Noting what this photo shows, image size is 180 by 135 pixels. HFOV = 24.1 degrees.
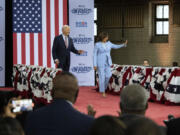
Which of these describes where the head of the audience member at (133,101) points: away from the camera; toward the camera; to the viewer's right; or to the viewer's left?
away from the camera

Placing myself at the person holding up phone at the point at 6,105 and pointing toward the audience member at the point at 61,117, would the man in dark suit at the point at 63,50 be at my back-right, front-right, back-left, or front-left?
back-left

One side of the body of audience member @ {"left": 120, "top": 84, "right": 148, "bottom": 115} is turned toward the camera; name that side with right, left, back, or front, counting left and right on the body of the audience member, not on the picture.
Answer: back

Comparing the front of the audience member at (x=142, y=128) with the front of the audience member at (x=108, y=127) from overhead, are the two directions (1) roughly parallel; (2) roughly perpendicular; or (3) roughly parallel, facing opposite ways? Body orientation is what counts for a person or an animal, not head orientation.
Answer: roughly parallel

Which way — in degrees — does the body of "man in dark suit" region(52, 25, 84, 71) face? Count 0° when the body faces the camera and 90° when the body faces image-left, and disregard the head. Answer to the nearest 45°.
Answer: approximately 315°

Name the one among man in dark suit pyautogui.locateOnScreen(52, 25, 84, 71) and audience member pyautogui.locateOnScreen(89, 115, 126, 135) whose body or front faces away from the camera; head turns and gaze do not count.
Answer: the audience member

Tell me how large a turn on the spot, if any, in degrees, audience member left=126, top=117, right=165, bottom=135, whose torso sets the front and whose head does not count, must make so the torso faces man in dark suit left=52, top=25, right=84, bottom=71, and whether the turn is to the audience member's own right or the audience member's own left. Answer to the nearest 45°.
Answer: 0° — they already face them

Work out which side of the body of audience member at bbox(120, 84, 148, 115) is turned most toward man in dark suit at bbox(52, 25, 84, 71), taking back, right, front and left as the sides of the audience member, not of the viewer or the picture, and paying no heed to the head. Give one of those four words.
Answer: front

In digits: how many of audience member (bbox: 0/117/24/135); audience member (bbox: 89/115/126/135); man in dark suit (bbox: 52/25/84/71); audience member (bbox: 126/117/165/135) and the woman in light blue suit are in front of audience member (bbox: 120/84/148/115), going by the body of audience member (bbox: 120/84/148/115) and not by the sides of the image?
2

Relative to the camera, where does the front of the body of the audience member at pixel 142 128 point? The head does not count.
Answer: away from the camera

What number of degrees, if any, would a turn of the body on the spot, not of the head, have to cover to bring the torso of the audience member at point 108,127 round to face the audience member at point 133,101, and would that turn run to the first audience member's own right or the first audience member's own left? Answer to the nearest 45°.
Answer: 0° — they already face them

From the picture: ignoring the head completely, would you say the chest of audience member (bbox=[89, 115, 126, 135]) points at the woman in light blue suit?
yes

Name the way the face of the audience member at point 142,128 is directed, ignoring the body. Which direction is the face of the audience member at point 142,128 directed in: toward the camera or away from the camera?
away from the camera

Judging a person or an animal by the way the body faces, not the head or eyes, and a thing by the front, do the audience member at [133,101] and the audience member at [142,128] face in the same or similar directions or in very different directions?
same or similar directions

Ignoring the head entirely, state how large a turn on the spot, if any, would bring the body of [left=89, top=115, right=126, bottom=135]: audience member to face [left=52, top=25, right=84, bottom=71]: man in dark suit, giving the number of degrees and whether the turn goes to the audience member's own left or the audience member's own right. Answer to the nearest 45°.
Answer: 0° — they already face them

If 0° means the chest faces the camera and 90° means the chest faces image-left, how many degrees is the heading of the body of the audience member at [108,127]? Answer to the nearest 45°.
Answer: approximately 180°
